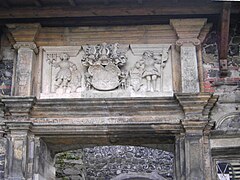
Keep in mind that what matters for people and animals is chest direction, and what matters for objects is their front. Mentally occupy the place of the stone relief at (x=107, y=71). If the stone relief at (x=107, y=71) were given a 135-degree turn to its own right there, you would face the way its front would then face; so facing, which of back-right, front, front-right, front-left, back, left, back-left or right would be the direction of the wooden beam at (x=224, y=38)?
back-right

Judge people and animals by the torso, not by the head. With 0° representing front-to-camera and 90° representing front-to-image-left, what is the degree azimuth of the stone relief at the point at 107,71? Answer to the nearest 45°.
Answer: approximately 0°

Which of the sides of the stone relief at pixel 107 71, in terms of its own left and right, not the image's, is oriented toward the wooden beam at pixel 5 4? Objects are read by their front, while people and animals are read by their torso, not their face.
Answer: right

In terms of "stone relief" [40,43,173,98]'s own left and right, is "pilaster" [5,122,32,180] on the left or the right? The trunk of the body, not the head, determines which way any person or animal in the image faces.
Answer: on its right

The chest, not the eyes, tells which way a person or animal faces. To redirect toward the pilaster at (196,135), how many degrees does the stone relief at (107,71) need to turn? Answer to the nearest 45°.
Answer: approximately 90° to its left

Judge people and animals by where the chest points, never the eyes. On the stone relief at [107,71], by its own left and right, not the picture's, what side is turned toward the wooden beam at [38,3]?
right
